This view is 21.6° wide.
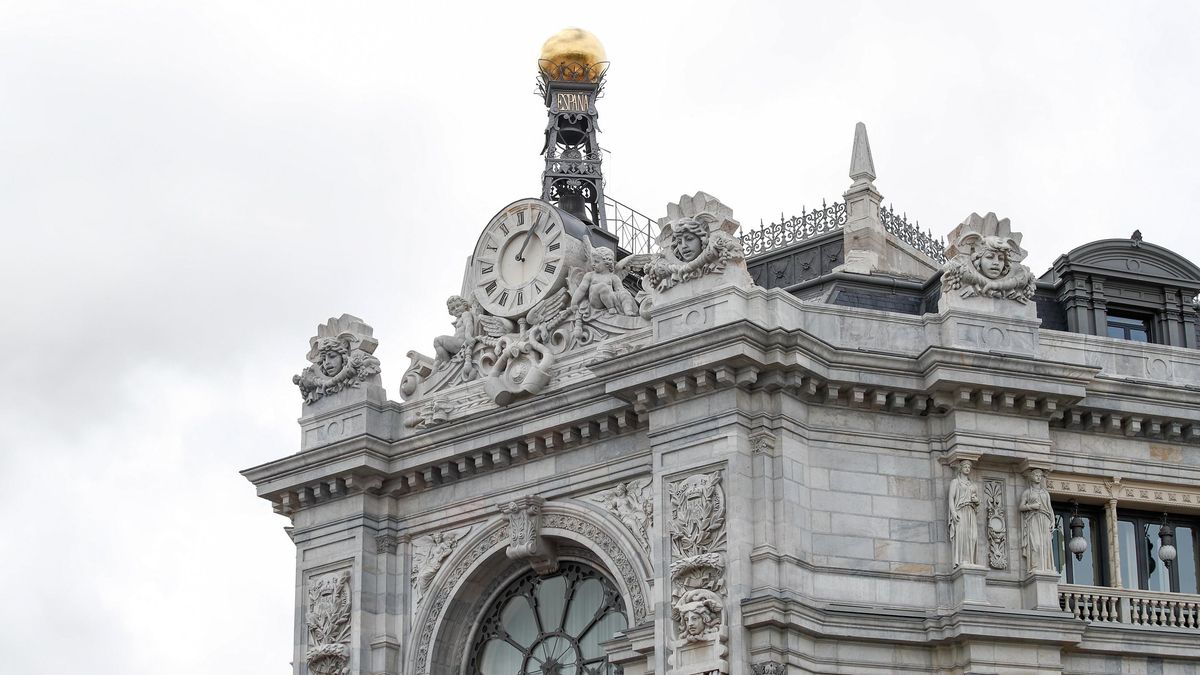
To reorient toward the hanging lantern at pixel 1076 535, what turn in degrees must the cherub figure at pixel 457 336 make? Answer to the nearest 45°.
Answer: approximately 135° to its left

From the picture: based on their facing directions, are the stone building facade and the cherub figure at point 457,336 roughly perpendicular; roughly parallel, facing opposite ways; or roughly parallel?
roughly parallel

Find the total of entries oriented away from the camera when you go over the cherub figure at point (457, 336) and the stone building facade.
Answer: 0

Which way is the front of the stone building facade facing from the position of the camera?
facing the viewer and to the left of the viewer

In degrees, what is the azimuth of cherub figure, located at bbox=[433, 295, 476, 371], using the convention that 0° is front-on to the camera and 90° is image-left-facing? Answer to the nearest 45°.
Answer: approximately 45°
